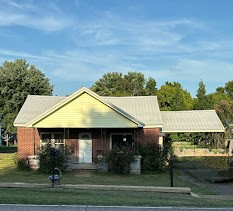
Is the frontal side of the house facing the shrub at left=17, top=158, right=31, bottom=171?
no

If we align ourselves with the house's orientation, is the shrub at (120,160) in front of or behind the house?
in front

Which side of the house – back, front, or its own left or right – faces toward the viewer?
front

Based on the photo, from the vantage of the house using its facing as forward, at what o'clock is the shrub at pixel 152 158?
The shrub is roughly at 10 o'clock from the house.

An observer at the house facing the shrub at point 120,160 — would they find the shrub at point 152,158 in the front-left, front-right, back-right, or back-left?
front-left
